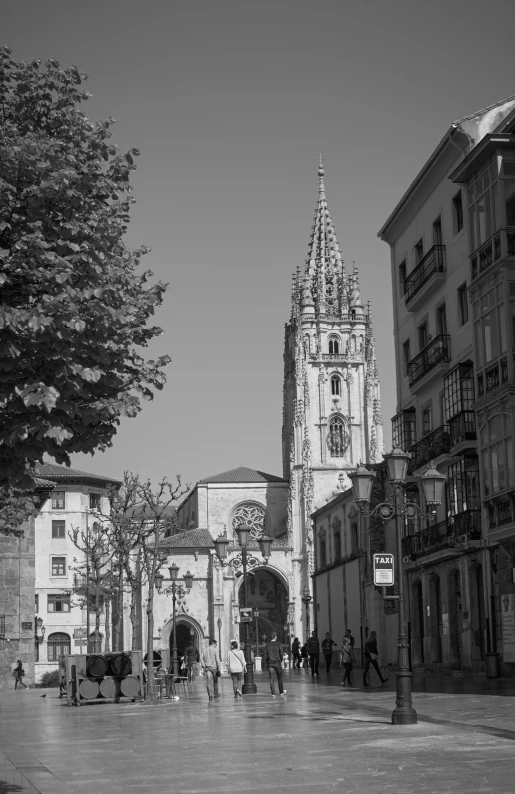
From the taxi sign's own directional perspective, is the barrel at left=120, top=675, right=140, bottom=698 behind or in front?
behind

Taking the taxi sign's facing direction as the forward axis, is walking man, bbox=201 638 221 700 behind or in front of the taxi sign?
behind

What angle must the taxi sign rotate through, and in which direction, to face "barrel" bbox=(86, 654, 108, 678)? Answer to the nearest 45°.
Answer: approximately 135° to its right

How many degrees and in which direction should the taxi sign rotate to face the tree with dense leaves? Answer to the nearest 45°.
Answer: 0° — it already faces it

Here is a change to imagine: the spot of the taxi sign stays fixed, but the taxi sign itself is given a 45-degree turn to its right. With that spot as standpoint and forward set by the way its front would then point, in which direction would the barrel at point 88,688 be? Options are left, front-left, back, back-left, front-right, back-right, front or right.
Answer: right

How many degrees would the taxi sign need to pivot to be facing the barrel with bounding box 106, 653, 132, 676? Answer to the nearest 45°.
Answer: approximately 135° to its right

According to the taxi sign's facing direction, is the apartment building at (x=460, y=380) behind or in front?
behind

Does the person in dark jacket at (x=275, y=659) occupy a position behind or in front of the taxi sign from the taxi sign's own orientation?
behind

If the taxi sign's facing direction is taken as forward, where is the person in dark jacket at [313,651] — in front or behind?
behind

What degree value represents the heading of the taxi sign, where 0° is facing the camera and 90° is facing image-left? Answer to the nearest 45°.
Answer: approximately 0°
